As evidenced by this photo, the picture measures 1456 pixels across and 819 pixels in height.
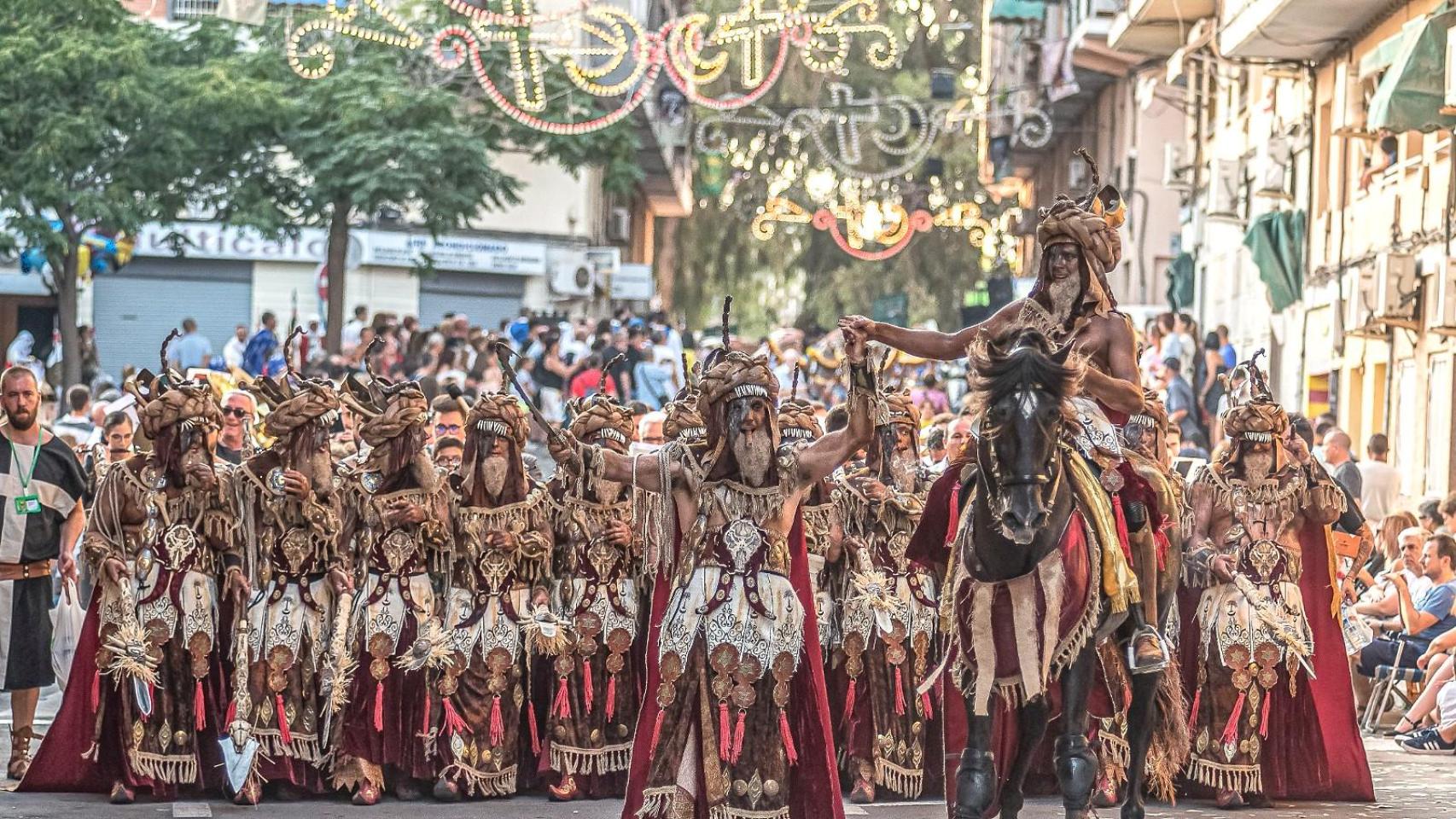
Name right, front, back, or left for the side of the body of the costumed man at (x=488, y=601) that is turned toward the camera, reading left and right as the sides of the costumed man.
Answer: front

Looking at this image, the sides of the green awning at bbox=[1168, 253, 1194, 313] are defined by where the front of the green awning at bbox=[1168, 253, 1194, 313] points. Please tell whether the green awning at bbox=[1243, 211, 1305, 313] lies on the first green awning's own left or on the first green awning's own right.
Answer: on the first green awning's own left

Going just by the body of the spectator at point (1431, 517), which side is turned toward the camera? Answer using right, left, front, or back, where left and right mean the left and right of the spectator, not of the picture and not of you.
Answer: left

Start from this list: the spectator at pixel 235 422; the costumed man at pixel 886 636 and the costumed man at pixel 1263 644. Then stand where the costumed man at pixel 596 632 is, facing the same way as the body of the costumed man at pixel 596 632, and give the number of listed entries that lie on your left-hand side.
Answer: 2

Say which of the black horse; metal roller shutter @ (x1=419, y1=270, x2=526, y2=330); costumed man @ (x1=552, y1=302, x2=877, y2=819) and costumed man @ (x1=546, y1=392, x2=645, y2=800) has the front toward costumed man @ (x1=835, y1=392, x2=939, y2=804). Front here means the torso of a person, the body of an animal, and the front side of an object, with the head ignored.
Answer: the metal roller shutter

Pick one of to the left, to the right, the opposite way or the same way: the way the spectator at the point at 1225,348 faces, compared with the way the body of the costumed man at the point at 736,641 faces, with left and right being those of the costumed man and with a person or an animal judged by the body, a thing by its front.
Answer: to the right

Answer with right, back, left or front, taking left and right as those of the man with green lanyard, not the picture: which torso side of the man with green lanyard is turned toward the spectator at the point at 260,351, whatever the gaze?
back

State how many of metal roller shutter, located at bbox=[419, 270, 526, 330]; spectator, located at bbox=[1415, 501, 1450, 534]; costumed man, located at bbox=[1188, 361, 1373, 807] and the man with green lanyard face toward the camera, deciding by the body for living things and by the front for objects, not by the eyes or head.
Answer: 3

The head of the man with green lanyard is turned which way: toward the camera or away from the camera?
toward the camera

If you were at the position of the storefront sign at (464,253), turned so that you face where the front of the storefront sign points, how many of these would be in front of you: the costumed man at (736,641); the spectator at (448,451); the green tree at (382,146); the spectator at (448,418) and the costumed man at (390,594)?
5

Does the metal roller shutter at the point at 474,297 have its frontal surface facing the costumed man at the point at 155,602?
yes

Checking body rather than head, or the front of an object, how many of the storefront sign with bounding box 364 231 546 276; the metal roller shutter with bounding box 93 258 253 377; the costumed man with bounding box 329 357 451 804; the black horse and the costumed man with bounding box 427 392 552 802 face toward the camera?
5

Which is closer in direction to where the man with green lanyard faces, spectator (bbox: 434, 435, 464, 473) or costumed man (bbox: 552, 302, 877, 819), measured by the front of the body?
the costumed man

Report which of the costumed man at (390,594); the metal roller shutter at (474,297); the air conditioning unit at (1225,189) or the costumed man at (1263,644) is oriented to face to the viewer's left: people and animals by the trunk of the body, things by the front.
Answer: the air conditioning unit

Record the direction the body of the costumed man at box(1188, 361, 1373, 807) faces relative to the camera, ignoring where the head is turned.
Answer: toward the camera

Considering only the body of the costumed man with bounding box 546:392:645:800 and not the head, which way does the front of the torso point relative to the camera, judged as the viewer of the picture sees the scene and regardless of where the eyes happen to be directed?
toward the camera
